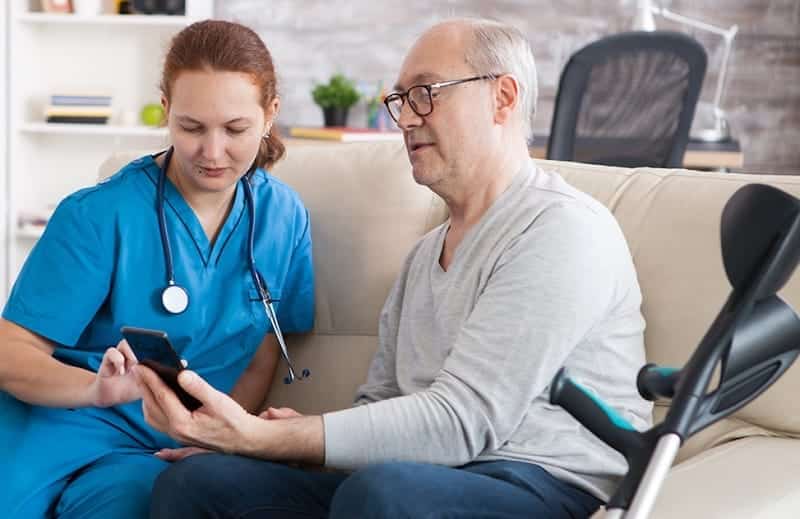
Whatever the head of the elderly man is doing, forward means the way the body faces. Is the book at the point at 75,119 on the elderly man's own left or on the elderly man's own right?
on the elderly man's own right

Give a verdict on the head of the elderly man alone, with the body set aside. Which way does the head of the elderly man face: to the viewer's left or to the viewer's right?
to the viewer's left

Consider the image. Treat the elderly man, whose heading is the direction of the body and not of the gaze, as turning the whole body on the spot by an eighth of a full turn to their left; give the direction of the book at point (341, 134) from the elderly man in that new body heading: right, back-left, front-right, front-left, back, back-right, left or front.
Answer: back

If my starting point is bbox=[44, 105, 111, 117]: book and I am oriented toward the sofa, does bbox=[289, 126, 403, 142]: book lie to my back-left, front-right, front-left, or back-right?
front-left

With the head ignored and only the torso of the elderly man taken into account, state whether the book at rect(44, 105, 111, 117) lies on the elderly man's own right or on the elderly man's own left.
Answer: on the elderly man's own right

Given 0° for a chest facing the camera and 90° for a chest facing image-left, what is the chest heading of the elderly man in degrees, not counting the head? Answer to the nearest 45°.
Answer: approximately 45°

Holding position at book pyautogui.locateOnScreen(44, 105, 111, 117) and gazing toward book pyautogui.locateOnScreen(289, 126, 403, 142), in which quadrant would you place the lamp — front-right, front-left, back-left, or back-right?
front-left

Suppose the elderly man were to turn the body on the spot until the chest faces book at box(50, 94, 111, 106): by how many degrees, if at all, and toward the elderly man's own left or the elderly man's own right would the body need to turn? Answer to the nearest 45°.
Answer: approximately 90° to the elderly man's own right

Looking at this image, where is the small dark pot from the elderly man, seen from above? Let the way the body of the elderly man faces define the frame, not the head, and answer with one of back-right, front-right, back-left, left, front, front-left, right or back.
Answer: back-right

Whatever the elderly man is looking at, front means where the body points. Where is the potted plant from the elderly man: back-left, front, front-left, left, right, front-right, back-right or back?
back-right

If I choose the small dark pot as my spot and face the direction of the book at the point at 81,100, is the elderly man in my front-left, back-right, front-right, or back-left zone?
back-left
